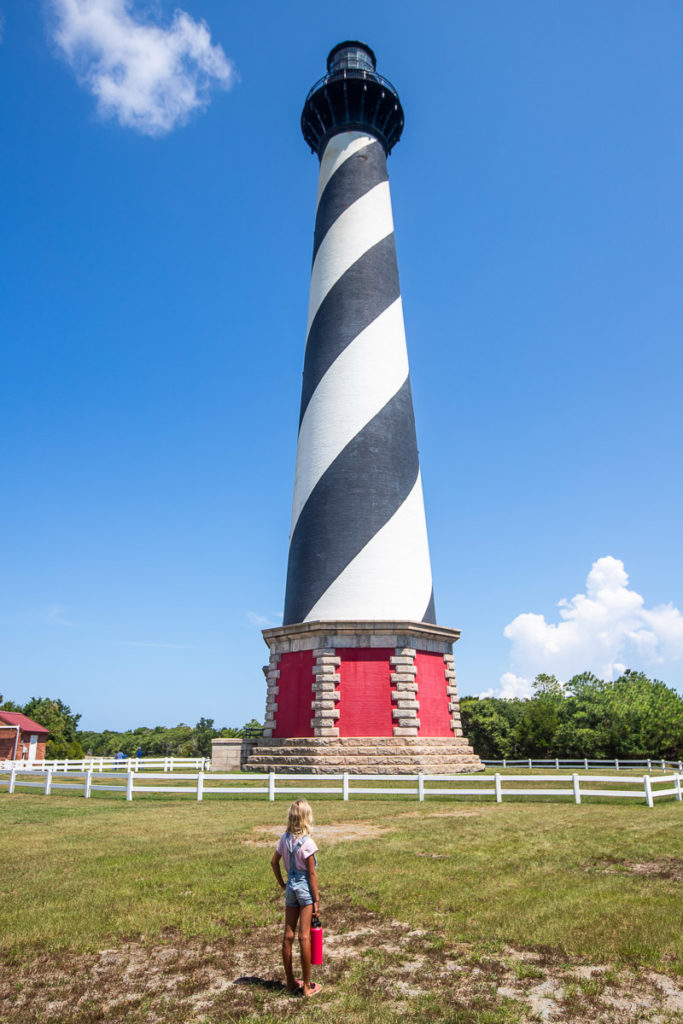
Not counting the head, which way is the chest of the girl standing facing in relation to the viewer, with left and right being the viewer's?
facing away from the viewer and to the right of the viewer

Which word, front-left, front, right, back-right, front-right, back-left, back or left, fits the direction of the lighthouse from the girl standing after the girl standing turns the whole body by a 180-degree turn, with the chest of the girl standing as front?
back-right

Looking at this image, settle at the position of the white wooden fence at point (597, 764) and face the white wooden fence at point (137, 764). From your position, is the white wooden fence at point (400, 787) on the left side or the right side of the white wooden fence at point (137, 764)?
left

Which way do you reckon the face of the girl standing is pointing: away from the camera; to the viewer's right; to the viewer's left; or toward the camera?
away from the camera

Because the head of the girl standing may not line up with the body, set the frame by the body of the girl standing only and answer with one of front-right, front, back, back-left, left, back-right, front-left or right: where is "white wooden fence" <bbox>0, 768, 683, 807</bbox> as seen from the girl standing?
front-left

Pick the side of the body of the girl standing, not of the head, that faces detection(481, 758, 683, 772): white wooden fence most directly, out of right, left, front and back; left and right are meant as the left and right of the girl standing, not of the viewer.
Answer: front

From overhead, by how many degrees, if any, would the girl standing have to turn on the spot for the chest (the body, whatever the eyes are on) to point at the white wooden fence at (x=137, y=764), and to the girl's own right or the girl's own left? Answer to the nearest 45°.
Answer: approximately 45° to the girl's own left
